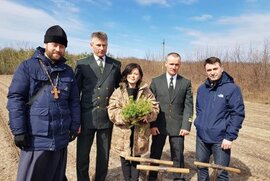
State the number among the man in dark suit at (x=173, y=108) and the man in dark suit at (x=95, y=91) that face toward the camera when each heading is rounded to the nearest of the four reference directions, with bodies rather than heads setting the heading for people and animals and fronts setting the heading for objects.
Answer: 2

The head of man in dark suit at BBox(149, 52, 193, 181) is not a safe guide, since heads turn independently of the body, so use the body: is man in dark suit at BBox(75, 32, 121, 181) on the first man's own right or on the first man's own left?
on the first man's own right

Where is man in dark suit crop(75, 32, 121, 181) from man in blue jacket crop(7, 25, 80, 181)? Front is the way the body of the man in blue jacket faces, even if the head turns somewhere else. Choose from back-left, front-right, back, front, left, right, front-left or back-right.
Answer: left

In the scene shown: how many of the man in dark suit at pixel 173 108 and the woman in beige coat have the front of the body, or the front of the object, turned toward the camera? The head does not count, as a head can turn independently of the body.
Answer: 2

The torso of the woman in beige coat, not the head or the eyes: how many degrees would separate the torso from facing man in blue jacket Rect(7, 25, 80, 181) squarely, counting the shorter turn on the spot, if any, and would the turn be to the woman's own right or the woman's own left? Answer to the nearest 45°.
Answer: approximately 45° to the woman's own right

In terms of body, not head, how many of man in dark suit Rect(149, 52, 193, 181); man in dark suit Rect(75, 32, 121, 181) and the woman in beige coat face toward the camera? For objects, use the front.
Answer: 3

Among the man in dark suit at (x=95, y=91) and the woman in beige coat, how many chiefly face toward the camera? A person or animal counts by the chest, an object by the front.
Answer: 2

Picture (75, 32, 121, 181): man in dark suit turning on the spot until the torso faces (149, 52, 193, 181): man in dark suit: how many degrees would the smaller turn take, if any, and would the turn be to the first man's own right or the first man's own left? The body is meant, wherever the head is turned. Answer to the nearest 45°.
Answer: approximately 90° to the first man's own left

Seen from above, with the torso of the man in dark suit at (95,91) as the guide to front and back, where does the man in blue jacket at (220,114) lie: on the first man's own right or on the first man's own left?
on the first man's own left

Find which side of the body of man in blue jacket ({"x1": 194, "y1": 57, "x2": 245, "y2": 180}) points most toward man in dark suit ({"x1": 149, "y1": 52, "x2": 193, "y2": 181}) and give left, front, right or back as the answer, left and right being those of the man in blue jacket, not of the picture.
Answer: right

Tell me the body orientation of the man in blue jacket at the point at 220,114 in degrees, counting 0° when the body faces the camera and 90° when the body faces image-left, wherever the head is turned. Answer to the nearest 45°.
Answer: approximately 45°

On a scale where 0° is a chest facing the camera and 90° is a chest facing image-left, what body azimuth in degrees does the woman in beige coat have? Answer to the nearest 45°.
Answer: approximately 0°
